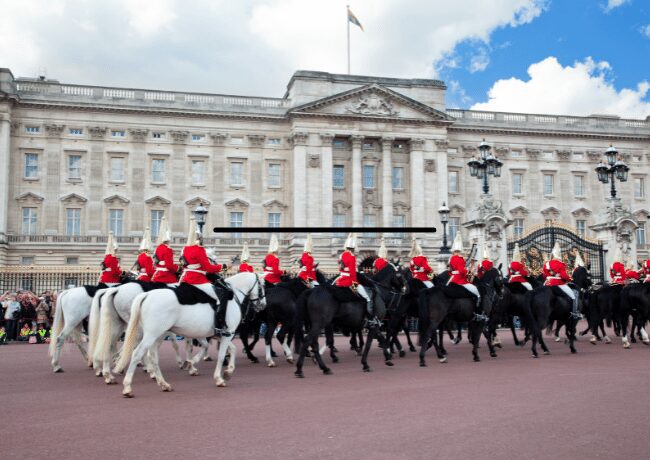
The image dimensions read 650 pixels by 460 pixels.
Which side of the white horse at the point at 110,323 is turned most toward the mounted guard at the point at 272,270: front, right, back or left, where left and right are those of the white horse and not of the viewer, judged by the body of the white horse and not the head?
front

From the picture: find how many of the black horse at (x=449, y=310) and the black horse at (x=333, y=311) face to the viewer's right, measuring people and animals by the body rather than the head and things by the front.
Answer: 2

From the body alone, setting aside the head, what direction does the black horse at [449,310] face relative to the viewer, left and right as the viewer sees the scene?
facing to the right of the viewer

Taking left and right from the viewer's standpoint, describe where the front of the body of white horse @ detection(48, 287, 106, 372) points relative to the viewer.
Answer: facing away from the viewer and to the right of the viewer

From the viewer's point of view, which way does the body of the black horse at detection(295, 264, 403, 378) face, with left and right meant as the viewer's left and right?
facing to the right of the viewer

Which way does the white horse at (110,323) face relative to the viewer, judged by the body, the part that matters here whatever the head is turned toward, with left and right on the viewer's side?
facing away from the viewer and to the right of the viewer

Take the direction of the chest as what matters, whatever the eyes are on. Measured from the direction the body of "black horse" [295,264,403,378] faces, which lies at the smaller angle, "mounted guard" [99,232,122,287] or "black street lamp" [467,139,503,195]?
the black street lamp

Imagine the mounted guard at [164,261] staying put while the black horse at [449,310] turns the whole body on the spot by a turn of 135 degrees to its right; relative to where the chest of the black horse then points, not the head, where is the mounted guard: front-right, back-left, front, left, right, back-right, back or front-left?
front

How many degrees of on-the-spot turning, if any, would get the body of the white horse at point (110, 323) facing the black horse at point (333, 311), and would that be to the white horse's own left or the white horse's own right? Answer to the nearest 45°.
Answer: approximately 45° to the white horse's own right
